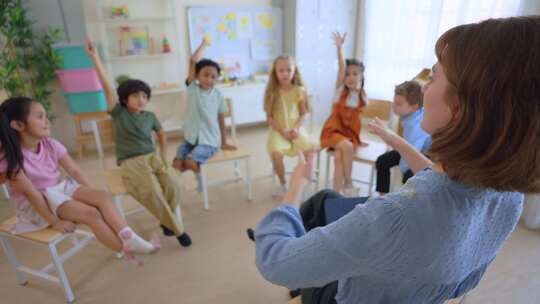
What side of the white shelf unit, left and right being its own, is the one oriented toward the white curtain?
left

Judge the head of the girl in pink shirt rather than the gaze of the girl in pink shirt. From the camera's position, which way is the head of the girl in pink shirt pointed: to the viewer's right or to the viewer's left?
to the viewer's right

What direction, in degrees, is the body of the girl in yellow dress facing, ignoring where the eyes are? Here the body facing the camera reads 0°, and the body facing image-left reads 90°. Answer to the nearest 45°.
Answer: approximately 0°

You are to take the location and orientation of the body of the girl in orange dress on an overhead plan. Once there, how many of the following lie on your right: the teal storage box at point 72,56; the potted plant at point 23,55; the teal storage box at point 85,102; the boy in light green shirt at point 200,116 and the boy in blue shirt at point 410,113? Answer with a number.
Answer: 4
